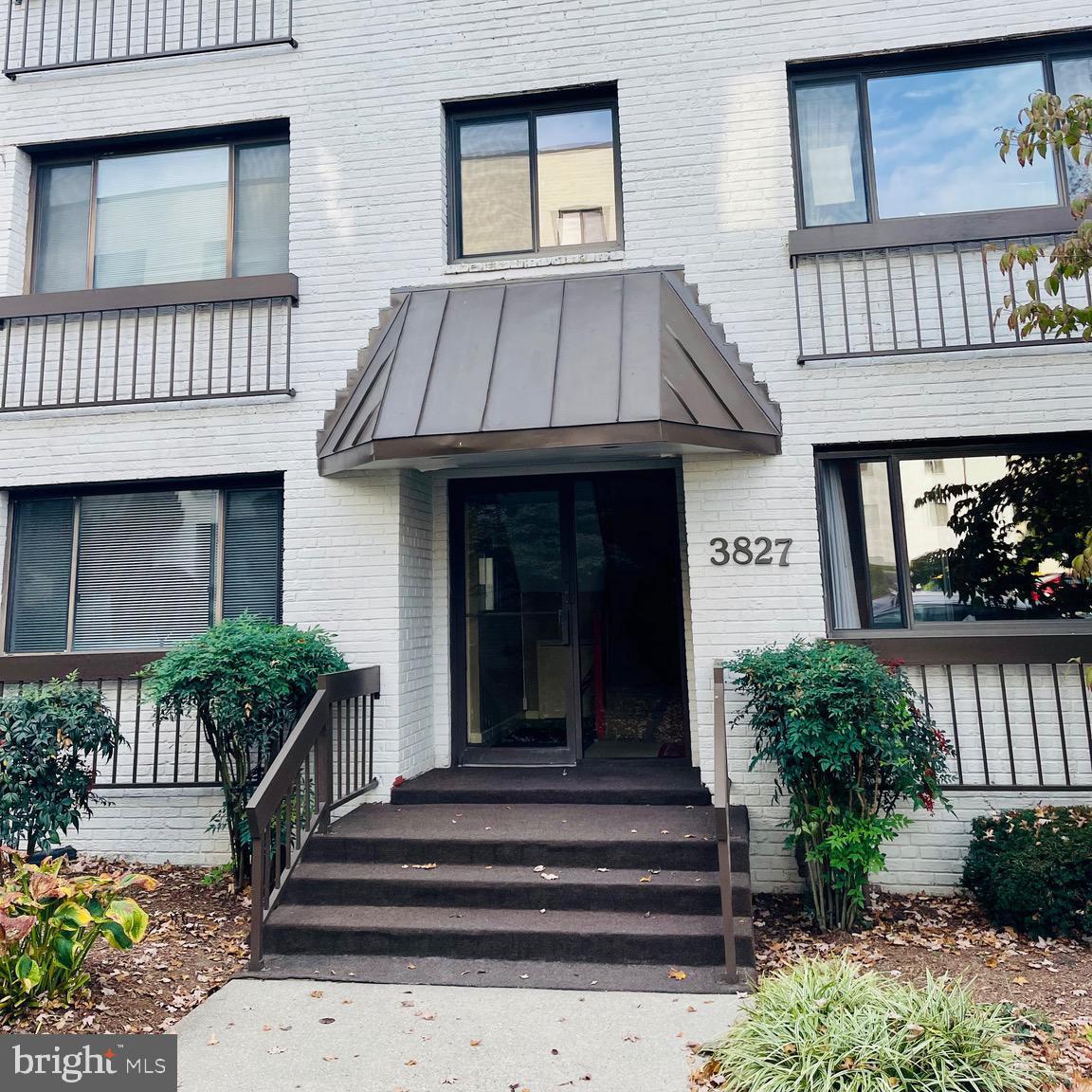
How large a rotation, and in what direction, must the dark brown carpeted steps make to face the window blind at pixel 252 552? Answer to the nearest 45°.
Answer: approximately 135° to its right

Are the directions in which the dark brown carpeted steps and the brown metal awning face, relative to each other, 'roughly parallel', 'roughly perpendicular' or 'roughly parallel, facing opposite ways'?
roughly parallel

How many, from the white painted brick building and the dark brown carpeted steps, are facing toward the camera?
2

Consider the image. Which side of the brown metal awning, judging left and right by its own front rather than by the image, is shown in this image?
front

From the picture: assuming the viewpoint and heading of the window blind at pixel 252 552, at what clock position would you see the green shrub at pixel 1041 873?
The green shrub is roughly at 10 o'clock from the window blind.

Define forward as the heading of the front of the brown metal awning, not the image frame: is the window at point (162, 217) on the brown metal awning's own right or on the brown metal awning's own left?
on the brown metal awning's own right

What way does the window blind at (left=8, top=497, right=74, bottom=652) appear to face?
toward the camera

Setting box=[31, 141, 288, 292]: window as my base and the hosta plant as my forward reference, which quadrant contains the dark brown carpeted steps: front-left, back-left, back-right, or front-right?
front-left

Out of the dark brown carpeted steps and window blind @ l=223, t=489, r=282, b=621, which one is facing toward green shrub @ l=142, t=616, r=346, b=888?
the window blind

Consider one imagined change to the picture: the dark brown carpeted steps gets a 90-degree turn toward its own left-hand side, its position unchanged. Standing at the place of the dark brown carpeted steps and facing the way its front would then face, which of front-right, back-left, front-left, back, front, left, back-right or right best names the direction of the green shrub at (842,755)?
front

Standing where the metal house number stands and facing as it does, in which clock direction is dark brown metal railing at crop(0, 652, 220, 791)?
The dark brown metal railing is roughly at 3 o'clock from the metal house number.

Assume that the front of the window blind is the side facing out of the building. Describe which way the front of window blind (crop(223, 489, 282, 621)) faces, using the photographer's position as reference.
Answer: facing the viewer

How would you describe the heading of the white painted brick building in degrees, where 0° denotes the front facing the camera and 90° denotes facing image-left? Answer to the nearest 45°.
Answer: approximately 0°

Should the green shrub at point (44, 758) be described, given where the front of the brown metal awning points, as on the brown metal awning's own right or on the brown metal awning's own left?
on the brown metal awning's own right
